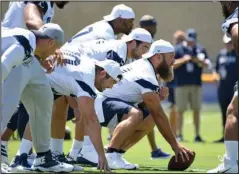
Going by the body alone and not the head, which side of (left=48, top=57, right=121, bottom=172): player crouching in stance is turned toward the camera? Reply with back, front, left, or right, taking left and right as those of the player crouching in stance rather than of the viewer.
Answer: right

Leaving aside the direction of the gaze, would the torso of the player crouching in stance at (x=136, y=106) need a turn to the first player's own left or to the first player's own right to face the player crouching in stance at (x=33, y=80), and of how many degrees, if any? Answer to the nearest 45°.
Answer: approximately 135° to the first player's own right

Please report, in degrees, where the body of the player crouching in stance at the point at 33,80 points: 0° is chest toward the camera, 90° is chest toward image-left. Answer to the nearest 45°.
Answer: approximately 270°

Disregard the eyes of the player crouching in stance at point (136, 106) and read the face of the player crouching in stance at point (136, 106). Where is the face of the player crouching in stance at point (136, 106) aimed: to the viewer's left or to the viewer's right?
to the viewer's right

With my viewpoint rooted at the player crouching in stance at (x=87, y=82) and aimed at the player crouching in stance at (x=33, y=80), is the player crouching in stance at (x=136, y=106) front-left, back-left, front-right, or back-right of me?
back-right

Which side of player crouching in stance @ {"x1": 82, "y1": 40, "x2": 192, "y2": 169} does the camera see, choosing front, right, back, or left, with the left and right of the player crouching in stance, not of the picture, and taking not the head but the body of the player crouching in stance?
right

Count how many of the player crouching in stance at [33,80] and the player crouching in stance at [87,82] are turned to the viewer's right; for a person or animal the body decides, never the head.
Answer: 2

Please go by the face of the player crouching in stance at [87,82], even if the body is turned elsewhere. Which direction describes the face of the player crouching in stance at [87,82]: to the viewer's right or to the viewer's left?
to the viewer's right
